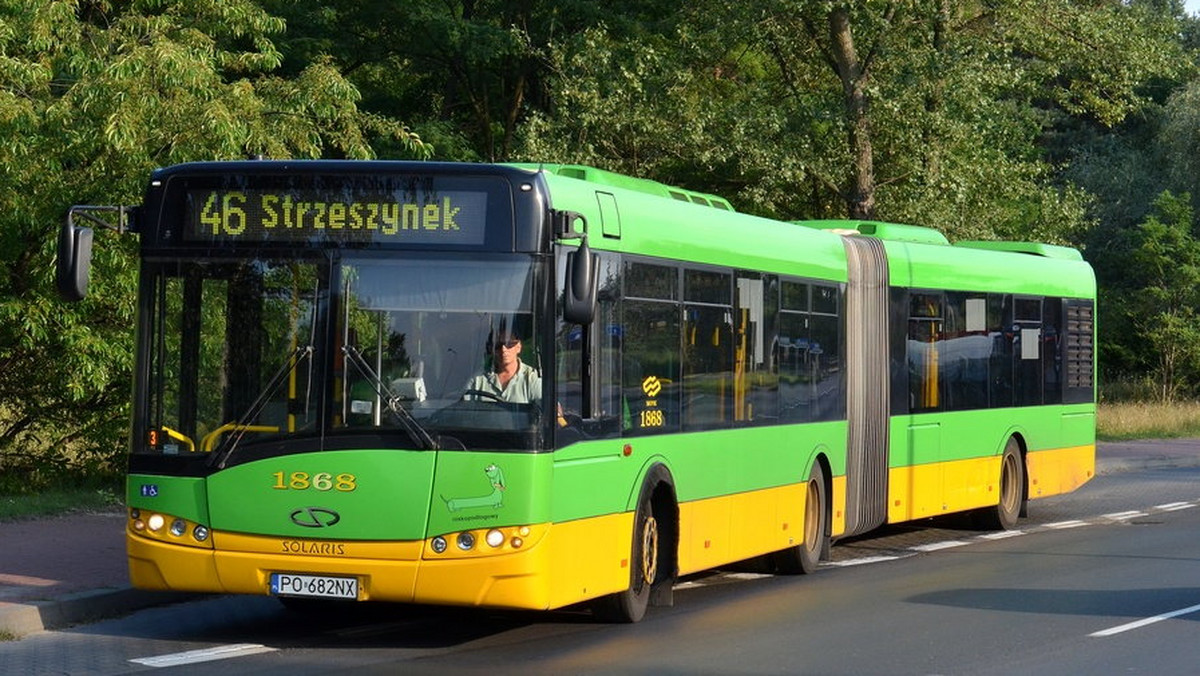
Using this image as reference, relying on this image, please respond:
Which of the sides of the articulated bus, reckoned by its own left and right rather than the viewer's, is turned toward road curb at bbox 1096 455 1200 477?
back

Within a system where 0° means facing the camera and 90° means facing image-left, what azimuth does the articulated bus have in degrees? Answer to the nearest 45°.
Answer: approximately 45°

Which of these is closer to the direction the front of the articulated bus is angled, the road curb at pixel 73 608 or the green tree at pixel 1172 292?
the road curb

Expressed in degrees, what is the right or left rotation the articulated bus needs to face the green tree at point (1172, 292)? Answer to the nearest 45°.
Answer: approximately 180°
